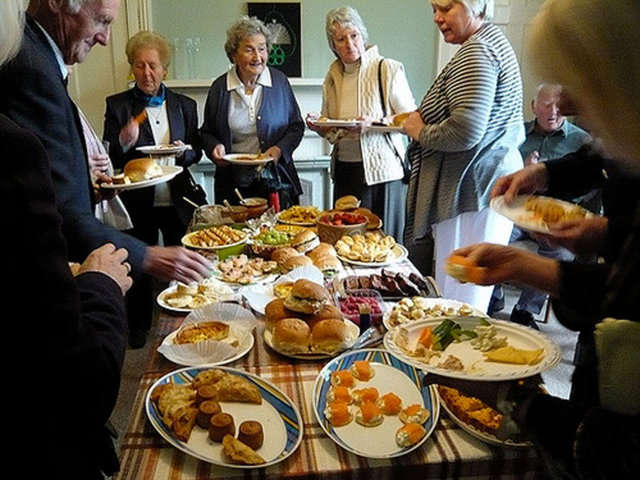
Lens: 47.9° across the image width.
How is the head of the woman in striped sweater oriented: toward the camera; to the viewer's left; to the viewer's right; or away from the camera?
to the viewer's left

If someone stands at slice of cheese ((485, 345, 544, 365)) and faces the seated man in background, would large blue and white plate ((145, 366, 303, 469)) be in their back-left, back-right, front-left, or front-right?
back-left

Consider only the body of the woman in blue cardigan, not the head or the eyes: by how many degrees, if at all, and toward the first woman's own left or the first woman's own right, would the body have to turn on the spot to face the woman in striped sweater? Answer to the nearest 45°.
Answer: approximately 45° to the first woman's own left

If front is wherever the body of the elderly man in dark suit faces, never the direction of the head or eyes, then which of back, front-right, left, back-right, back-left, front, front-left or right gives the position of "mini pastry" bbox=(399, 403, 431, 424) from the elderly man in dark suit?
front-right

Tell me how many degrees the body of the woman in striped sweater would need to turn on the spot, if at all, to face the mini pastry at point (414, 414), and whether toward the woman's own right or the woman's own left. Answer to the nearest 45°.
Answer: approximately 90° to the woman's own left

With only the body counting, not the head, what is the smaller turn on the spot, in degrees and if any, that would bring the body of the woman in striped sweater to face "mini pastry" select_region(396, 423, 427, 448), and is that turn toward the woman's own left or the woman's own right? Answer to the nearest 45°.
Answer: approximately 90° to the woman's own left

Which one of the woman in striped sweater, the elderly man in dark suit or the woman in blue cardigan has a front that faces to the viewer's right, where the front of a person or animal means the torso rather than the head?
the elderly man in dark suit

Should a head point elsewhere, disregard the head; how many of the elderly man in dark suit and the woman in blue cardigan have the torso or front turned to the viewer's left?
0

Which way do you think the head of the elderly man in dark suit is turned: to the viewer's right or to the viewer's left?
to the viewer's right

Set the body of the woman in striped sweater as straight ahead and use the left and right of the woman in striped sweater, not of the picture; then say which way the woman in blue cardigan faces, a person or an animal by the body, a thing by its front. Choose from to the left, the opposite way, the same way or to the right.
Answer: to the left

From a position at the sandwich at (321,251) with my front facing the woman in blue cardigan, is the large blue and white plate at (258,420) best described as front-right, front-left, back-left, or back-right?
back-left

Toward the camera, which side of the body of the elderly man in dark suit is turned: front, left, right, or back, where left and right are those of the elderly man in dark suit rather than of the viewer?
right

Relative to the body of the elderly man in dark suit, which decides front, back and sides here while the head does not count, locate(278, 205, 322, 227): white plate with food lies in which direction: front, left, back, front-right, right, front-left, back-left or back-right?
front-left

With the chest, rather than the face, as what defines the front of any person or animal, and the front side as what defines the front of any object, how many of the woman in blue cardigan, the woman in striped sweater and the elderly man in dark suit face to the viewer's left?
1

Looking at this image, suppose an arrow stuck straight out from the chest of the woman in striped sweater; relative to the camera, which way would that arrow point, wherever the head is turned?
to the viewer's left

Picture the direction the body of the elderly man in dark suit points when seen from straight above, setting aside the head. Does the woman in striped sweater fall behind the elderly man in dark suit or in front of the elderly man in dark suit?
in front
